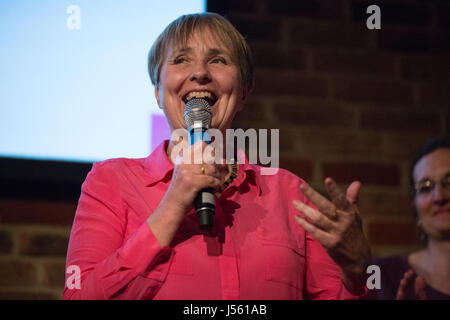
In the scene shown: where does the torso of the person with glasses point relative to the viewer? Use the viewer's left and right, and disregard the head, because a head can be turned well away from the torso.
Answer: facing the viewer

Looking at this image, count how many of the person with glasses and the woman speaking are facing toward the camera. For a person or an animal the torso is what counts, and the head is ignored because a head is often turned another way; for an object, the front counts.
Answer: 2

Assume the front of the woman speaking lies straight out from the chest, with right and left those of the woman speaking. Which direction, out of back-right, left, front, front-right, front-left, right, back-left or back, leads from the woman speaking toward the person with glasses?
back-left

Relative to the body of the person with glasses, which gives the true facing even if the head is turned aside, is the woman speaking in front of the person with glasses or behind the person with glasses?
in front

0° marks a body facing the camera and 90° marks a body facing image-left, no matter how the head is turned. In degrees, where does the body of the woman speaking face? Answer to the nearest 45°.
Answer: approximately 0°
